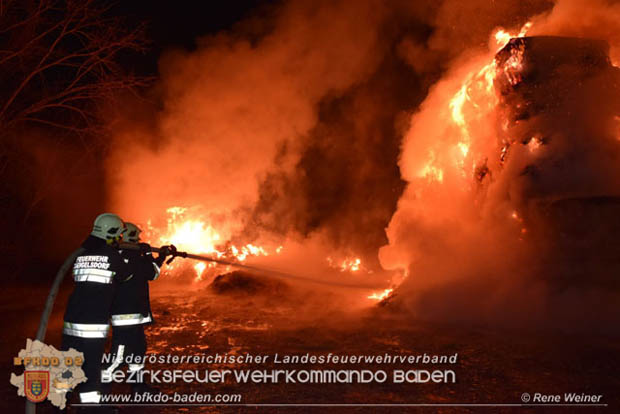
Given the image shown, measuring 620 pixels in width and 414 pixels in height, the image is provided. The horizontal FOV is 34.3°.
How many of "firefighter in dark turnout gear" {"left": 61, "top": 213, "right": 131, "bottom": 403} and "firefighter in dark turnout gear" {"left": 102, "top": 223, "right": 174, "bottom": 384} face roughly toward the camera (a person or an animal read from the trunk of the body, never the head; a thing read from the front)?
0

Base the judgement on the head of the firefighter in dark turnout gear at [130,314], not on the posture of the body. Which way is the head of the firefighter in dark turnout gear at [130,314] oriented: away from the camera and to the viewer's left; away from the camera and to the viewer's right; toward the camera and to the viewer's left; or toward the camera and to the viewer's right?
away from the camera and to the viewer's right

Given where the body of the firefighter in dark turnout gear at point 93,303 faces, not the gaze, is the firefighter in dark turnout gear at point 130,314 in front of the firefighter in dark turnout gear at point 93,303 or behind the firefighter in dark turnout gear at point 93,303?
in front

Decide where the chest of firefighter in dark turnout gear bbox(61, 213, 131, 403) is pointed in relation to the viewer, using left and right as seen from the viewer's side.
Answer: facing away from the viewer and to the right of the viewer

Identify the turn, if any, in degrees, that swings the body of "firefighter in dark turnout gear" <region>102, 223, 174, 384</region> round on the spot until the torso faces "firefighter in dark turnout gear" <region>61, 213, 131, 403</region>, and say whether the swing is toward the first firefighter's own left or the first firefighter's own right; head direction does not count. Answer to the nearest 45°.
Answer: approximately 135° to the first firefighter's own right

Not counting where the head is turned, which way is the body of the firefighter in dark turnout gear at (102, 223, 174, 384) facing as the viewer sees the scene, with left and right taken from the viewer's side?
facing away from the viewer and to the right of the viewer
